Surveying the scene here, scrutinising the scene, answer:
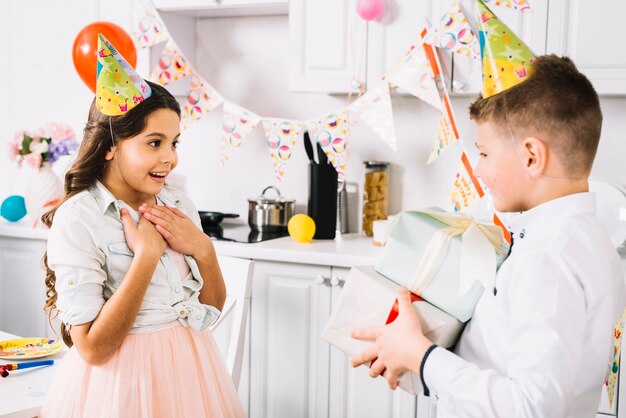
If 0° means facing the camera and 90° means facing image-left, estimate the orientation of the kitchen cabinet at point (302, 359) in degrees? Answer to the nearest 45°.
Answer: approximately 0°

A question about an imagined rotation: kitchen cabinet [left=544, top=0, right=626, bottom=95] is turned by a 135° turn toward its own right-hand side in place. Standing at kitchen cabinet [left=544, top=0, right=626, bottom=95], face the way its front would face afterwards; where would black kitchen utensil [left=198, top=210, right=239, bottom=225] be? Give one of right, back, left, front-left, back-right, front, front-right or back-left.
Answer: front-left

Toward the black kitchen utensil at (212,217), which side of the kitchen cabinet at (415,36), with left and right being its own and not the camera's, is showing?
right

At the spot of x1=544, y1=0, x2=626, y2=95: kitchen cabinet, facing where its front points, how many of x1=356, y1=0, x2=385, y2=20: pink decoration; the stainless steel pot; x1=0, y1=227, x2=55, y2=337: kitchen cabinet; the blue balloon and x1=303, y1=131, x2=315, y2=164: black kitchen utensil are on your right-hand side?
5

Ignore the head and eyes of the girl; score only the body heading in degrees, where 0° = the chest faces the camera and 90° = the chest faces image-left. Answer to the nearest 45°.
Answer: approximately 315°

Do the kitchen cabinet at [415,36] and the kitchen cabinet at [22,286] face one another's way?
no

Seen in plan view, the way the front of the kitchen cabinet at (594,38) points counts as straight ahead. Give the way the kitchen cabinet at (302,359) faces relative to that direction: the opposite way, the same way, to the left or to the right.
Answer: the same way

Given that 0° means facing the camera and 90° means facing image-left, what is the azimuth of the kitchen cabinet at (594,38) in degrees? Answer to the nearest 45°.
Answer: approximately 0°

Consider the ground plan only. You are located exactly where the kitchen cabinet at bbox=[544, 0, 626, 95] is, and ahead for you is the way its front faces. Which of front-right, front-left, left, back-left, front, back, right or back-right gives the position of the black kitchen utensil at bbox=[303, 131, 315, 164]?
right

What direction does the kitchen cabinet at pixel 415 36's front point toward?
toward the camera

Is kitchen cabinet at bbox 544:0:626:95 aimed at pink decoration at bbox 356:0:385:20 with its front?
no

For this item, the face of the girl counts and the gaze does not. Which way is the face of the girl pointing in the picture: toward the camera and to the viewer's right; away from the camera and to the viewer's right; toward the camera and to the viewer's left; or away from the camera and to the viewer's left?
toward the camera and to the viewer's right

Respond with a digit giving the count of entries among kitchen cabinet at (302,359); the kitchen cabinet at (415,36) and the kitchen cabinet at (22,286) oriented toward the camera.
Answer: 3

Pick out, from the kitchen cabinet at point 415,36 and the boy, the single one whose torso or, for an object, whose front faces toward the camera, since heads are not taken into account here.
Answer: the kitchen cabinet

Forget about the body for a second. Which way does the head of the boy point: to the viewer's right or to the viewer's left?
to the viewer's left

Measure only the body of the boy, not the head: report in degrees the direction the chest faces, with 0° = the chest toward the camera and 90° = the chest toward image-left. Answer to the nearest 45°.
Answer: approximately 90°
